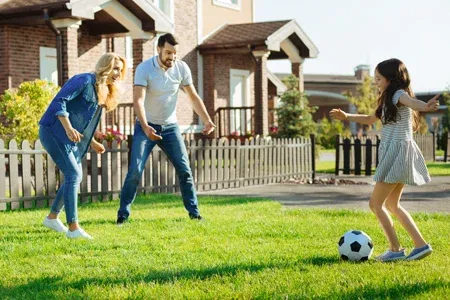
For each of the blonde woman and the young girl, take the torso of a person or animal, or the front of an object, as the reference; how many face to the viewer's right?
1

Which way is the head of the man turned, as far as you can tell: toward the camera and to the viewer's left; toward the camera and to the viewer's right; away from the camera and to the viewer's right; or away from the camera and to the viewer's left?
toward the camera and to the viewer's right

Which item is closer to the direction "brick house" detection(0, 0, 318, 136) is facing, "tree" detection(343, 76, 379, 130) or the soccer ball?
the soccer ball

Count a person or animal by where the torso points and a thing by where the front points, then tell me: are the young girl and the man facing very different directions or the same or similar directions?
very different directions

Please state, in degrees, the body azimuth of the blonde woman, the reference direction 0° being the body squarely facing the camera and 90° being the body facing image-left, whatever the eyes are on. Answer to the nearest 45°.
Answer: approximately 270°

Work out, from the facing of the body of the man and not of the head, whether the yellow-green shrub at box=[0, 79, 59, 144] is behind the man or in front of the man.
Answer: behind

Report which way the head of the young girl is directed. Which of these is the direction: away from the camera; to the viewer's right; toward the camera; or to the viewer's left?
to the viewer's left

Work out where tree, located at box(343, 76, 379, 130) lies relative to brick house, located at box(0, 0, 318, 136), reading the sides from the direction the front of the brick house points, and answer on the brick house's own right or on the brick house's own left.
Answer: on the brick house's own left

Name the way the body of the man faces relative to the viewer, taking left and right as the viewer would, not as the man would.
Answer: facing the viewer and to the right of the viewer

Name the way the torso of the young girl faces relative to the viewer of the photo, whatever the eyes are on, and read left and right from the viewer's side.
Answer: facing to the left of the viewer
